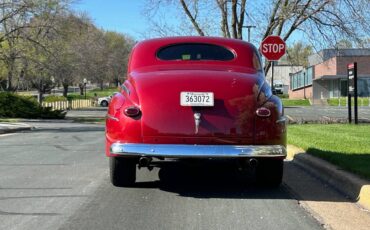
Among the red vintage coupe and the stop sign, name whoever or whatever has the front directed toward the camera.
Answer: the stop sign

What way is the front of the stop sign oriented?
toward the camera

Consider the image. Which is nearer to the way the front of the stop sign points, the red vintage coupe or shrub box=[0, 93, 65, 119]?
the red vintage coupe

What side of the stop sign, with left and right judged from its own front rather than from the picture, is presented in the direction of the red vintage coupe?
front

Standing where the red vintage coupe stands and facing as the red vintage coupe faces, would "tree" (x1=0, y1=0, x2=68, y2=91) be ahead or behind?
ahead

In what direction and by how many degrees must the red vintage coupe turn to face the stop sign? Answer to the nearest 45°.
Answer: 0° — it already faces it

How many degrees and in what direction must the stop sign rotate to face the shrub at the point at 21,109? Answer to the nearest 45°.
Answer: approximately 135° to its right

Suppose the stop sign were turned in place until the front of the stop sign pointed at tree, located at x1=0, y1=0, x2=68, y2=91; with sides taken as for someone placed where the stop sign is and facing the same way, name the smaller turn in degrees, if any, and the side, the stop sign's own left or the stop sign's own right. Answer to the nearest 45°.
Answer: approximately 135° to the stop sign's own right

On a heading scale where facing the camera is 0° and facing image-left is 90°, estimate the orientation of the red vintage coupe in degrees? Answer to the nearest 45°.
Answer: approximately 180°

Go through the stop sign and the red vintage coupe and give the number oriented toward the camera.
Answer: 1

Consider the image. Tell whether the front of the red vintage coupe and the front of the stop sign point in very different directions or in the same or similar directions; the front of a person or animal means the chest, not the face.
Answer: very different directions
